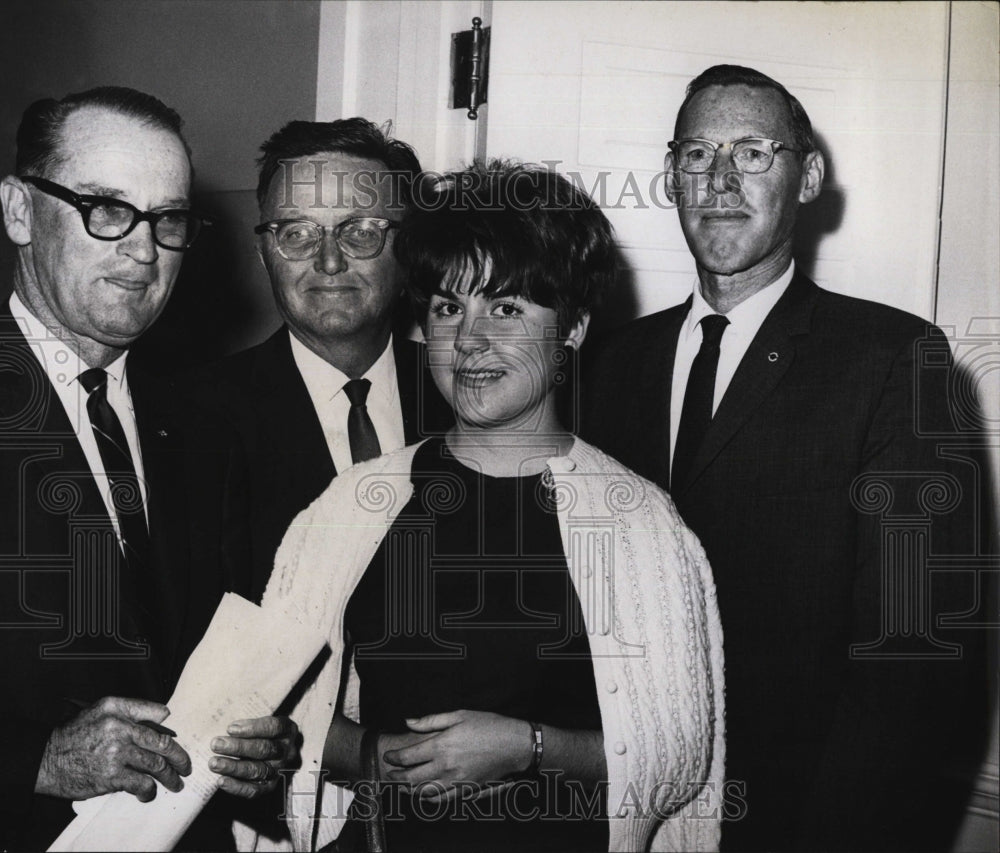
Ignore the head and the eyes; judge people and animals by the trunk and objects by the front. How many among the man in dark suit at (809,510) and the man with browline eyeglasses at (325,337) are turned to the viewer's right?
0

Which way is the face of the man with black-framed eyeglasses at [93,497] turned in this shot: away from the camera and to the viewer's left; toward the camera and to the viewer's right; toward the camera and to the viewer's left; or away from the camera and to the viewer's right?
toward the camera and to the viewer's right

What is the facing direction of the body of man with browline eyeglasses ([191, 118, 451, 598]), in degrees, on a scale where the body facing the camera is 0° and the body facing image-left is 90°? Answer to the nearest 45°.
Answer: approximately 0°

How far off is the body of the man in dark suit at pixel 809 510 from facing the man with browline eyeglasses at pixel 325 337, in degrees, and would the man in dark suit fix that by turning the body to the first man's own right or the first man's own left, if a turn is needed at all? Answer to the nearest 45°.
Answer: approximately 45° to the first man's own right

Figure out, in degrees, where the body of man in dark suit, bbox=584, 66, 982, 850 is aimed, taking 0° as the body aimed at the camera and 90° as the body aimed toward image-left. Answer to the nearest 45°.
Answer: approximately 45°

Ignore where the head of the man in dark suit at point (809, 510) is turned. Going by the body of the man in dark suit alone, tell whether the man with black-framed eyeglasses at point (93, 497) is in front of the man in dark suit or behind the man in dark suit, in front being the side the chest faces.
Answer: in front
